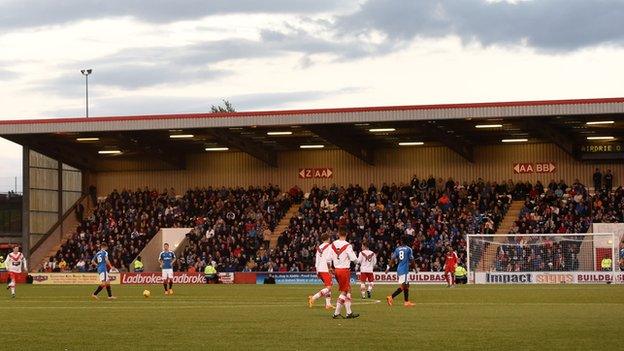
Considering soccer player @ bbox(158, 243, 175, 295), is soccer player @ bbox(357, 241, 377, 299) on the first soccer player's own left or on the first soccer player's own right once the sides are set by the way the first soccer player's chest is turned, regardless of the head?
on the first soccer player's own left

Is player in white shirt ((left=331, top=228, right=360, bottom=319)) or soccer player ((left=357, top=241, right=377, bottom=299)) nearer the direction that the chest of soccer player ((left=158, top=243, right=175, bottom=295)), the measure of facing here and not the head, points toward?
the player in white shirt

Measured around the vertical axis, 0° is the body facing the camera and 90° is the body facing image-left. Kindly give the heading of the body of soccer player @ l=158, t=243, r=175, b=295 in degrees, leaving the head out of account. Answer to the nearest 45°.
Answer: approximately 0°
